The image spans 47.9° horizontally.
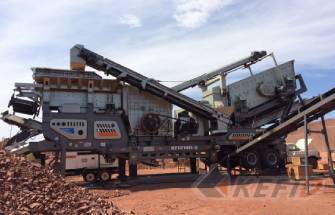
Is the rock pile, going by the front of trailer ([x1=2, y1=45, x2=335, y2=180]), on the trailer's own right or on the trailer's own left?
on the trailer's own left

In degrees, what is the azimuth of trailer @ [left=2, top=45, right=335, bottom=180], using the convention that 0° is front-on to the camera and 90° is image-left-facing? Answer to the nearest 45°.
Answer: approximately 90°
